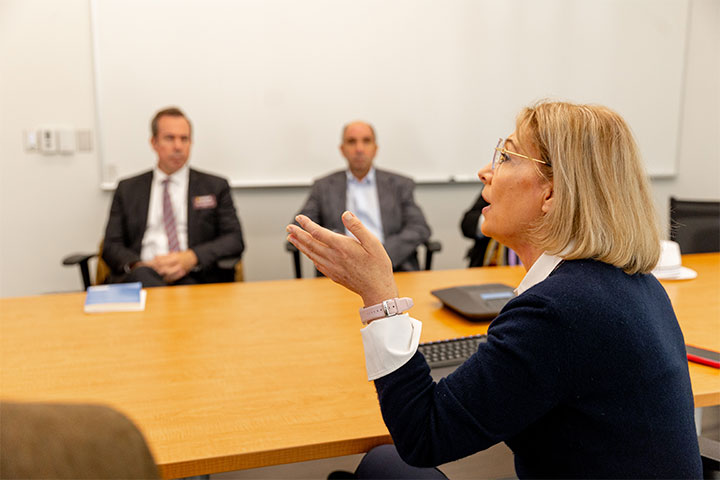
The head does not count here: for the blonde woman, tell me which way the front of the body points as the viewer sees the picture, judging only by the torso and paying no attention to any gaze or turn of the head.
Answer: to the viewer's left

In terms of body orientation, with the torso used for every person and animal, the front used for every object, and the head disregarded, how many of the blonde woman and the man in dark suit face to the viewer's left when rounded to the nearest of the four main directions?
1

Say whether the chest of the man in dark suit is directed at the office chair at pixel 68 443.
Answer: yes

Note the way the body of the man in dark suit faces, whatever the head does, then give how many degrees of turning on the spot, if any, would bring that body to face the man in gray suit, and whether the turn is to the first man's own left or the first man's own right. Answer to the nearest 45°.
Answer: approximately 90° to the first man's own left

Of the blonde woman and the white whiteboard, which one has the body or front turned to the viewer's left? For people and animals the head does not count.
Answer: the blonde woman

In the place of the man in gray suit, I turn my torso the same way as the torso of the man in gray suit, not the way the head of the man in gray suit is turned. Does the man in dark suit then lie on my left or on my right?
on my right

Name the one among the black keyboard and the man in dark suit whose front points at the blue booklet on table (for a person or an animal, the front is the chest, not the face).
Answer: the man in dark suit

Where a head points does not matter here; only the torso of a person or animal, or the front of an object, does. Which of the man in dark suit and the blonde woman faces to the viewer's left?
the blonde woman

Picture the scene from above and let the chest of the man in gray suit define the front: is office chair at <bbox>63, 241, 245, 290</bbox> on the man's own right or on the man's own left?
on the man's own right

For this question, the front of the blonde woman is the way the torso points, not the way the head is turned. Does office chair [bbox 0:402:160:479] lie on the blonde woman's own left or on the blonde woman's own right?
on the blonde woman's own left

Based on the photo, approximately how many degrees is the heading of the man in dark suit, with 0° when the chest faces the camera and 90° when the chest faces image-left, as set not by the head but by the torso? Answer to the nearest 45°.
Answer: approximately 0°

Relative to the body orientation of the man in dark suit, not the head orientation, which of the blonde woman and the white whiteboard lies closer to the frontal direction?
the blonde woman
